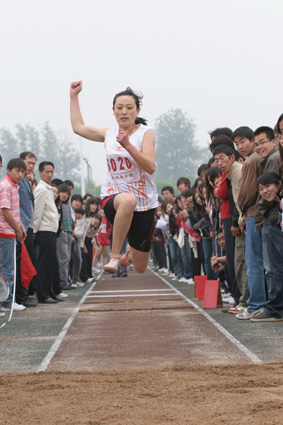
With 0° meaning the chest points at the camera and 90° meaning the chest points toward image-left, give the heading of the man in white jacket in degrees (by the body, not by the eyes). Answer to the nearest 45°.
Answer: approximately 315°

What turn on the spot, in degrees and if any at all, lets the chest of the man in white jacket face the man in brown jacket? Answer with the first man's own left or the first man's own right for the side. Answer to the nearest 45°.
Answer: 0° — they already face them

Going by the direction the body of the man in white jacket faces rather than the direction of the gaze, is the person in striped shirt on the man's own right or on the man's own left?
on the man's own right
